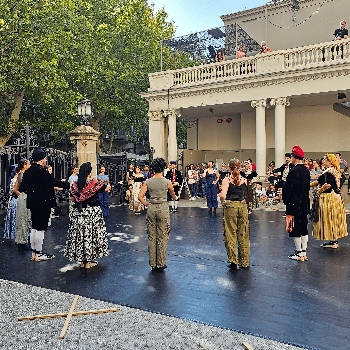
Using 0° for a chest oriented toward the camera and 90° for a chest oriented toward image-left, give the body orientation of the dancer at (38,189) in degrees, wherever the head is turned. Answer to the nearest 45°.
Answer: approximately 225°

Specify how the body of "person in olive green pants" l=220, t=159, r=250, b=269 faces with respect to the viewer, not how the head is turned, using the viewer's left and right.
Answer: facing away from the viewer

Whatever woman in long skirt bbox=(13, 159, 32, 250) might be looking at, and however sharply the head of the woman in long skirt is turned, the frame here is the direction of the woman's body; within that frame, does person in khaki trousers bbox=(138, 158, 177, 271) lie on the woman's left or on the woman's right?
on the woman's right

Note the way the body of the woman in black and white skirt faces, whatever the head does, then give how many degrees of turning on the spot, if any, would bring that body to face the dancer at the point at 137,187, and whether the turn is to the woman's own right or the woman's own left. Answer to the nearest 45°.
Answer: approximately 45° to the woman's own left

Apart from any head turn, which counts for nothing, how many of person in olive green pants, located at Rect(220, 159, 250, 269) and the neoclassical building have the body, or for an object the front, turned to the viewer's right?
0

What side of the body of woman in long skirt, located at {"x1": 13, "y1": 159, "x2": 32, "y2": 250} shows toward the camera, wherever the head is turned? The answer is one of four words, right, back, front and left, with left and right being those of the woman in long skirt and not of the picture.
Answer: right

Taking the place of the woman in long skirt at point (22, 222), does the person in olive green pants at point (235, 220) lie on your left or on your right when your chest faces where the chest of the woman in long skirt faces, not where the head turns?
on your right

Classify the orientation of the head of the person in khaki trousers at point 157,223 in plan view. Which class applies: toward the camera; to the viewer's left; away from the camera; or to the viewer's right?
away from the camera

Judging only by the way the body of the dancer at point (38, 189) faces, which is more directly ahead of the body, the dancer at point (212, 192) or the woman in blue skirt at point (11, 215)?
the dancer

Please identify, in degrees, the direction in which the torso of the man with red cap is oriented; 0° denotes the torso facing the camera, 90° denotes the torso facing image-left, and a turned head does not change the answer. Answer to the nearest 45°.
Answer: approximately 135°

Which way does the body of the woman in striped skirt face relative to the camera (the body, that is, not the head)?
to the viewer's left

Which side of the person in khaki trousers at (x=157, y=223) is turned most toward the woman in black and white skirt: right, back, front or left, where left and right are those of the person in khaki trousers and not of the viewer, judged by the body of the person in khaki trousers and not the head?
left

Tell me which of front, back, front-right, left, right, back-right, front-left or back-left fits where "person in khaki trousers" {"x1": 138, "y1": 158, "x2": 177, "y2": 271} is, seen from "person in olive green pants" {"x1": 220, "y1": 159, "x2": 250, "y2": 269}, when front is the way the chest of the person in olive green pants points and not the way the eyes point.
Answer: left

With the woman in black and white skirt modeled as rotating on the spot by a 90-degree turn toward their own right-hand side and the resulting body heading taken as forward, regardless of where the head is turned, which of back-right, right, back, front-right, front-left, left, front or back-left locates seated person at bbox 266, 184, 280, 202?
left

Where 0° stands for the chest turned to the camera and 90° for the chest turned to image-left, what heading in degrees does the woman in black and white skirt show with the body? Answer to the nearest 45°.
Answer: approximately 225°

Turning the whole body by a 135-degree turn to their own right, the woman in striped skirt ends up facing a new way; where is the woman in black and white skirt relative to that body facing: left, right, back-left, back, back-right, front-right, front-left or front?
back

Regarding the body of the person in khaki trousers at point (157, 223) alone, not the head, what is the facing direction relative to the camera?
away from the camera
